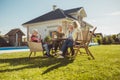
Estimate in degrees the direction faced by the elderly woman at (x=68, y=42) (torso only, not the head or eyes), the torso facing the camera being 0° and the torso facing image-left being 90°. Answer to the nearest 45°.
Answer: approximately 45°

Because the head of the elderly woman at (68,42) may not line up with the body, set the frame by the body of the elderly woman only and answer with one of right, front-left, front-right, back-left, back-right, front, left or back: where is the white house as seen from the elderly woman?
back-right
